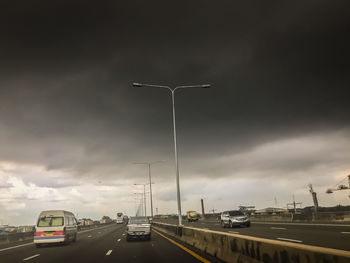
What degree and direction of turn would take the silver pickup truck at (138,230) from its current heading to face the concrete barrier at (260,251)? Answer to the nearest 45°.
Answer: approximately 180°

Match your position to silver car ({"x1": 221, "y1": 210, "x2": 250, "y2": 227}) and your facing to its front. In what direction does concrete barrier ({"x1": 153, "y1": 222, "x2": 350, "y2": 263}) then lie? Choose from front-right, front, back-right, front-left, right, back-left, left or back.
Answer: front-right

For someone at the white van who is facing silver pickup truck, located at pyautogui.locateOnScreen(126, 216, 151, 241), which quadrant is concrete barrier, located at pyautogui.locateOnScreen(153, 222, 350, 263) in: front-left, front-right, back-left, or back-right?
front-right

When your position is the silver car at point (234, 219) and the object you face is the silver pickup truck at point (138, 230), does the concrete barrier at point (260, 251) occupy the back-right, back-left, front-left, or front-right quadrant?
front-left

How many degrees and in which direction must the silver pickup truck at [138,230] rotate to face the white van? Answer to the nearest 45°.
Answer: approximately 90° to its left

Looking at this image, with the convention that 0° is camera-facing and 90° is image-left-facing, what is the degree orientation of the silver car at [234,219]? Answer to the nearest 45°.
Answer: approximately 315°

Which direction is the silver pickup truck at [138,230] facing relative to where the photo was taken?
away from the camera

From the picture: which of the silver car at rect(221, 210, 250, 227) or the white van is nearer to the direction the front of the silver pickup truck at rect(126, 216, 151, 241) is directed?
the silver car

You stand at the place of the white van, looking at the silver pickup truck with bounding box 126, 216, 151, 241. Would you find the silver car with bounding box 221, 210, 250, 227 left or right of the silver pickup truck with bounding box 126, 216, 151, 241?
left

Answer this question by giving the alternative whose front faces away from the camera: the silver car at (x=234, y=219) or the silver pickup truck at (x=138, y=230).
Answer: the silver pickup truck at (x=138, y=230)

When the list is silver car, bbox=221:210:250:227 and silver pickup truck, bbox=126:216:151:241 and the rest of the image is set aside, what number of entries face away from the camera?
1

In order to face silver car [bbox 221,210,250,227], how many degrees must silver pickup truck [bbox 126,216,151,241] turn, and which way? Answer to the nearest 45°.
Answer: approximately 45° to its right

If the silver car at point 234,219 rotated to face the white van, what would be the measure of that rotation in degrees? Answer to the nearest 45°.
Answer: approximately 90° to its right

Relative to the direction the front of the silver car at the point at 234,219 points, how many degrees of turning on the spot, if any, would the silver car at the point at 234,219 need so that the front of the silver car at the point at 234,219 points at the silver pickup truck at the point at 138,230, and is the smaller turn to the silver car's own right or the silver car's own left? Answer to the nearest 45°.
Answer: approximately 90° to the silver car's own right

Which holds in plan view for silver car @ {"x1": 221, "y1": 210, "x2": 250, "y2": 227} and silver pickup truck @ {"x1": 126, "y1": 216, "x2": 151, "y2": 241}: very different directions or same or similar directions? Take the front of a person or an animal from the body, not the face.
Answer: very different directions
